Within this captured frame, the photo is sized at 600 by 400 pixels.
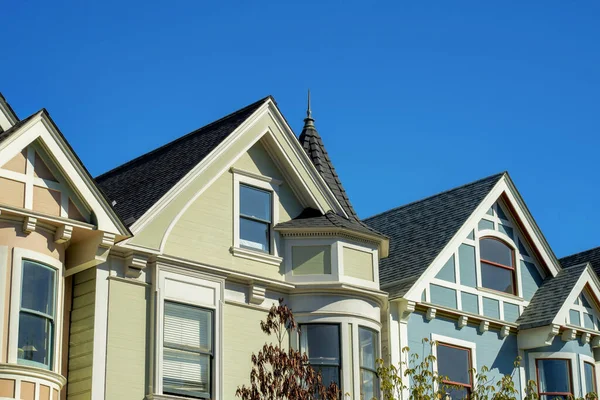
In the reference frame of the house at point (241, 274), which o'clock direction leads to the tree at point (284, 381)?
The tree is roughly at 1 o'clock from the house.

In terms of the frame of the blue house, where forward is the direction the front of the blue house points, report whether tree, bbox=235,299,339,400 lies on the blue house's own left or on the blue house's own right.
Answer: on the blue house's own right

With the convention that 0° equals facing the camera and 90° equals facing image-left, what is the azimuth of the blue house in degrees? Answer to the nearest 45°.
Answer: approximately 315°

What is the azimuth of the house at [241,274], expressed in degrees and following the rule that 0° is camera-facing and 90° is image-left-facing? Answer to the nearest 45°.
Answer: approximately 315°
